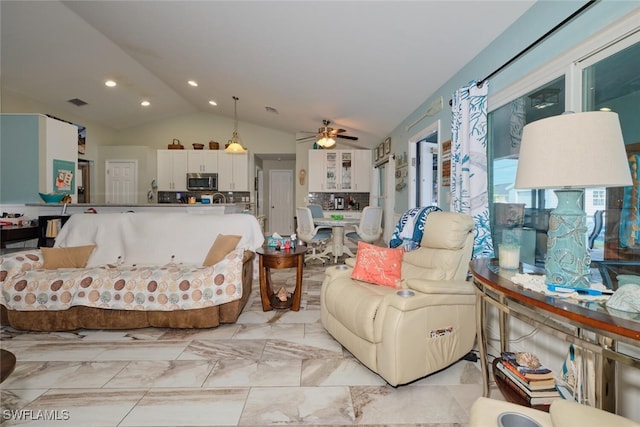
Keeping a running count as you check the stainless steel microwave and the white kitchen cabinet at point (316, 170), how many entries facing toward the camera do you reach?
2

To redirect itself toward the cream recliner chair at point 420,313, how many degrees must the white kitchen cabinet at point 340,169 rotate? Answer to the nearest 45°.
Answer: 0° — it already faces it

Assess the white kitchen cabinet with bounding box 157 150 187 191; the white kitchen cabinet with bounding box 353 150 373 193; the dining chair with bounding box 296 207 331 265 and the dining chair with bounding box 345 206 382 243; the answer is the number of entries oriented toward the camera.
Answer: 2

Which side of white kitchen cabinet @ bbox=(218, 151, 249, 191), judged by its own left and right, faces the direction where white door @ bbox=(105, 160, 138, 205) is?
right

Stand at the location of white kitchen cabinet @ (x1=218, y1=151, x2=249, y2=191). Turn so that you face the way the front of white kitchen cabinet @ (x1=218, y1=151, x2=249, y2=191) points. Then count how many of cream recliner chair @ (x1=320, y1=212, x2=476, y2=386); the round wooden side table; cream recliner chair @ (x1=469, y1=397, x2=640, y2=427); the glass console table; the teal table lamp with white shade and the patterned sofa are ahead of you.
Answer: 6

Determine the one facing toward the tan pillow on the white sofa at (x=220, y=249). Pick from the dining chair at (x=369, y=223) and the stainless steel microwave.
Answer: the stainless steel microwave

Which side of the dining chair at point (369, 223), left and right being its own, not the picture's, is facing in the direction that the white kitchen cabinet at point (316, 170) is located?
front

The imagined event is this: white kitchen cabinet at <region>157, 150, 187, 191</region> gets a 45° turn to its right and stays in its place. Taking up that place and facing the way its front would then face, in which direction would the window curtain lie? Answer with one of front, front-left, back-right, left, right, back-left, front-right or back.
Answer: left

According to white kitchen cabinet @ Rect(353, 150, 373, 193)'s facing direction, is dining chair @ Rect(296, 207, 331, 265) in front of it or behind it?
in front

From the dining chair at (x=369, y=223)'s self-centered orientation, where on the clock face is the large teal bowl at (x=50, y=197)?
The large teal bowl is roughly at 10 o'clock from the dining chair.

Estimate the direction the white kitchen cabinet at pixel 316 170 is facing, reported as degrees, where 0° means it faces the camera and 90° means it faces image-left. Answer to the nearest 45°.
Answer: approximately 0°

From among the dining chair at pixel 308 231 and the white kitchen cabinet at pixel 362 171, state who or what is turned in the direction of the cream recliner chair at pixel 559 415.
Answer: the white kitchen cabinet

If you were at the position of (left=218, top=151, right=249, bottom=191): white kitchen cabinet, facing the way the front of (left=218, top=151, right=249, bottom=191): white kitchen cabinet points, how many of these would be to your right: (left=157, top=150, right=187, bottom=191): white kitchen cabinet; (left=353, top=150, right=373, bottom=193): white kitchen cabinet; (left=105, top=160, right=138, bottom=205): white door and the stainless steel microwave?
3

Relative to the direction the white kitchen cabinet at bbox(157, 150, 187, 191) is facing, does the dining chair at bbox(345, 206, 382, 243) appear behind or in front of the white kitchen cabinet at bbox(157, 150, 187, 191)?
in front

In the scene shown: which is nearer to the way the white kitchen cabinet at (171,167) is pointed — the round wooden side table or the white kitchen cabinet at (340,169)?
the round wooden side table

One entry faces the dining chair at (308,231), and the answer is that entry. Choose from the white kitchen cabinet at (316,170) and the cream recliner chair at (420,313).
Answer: the white kitchen cabinet

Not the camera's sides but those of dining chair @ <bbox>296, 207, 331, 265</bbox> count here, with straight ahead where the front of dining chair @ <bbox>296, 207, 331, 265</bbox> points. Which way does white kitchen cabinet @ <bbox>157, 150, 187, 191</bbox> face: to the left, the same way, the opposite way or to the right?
to the right
